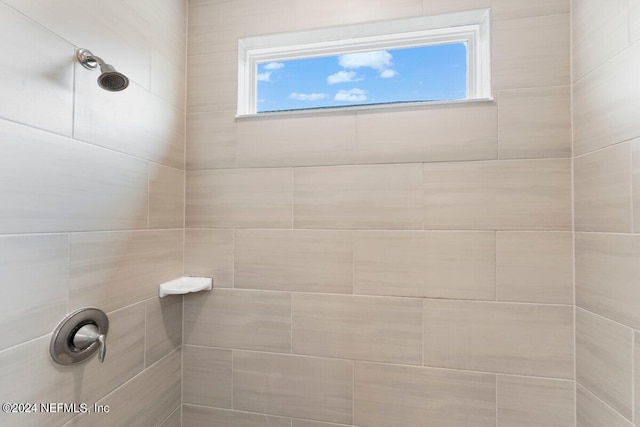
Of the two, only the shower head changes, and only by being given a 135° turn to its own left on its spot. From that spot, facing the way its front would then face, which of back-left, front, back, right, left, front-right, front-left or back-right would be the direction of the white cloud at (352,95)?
right

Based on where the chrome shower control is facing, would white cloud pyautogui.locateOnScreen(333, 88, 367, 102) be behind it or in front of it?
in front

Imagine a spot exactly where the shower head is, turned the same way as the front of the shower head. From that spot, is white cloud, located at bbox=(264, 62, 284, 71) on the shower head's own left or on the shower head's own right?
on the shower head's own left

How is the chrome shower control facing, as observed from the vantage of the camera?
facing the viewer and to the right of the viewer

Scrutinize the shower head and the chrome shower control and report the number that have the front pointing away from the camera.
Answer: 0

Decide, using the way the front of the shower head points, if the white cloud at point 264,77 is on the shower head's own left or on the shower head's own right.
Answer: on the shower head's own left
